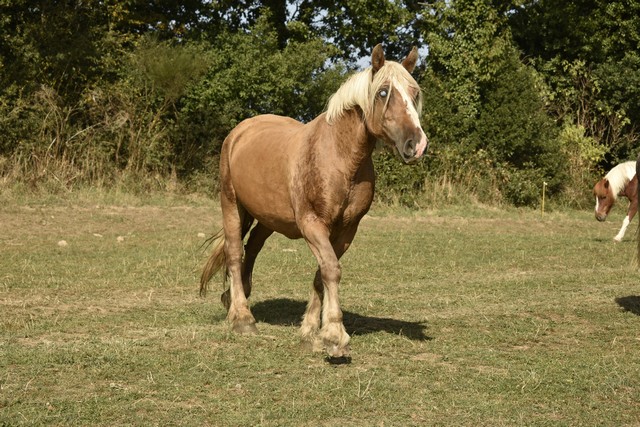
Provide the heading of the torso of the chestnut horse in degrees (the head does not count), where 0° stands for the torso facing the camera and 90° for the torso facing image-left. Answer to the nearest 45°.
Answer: approximately 315°

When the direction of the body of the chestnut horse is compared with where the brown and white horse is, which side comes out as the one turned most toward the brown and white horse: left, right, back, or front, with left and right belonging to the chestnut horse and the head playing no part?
left
